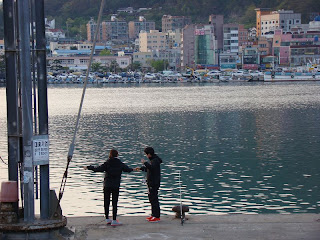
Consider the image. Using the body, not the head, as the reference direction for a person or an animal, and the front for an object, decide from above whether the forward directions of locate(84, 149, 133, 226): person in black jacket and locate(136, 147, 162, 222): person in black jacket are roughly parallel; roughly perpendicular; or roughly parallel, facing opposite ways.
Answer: roughly perpendicular

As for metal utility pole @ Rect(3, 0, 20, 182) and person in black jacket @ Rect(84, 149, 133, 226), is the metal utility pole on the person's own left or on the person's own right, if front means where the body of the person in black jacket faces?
on the person's own left

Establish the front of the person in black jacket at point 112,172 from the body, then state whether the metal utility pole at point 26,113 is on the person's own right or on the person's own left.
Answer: on the person's own left

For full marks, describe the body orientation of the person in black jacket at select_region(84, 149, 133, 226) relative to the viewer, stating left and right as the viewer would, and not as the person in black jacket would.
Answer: facing away from the viewer

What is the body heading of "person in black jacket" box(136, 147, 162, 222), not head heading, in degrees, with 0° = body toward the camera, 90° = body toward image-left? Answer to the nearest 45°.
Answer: approximately 90°

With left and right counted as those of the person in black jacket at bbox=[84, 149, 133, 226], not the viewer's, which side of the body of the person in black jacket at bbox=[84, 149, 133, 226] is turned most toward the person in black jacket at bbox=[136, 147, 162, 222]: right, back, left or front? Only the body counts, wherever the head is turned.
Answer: right

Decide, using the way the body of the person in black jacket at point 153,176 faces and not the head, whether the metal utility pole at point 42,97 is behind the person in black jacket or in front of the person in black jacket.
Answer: in front

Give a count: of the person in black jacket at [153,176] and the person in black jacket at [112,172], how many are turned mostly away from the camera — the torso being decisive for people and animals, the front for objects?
1

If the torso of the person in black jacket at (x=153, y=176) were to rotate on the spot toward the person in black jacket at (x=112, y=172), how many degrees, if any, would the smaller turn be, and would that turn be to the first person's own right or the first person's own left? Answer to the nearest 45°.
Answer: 0° — they already face them

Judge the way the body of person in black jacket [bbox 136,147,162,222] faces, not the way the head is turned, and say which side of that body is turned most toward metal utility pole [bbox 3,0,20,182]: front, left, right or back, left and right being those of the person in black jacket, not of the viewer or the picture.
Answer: front
